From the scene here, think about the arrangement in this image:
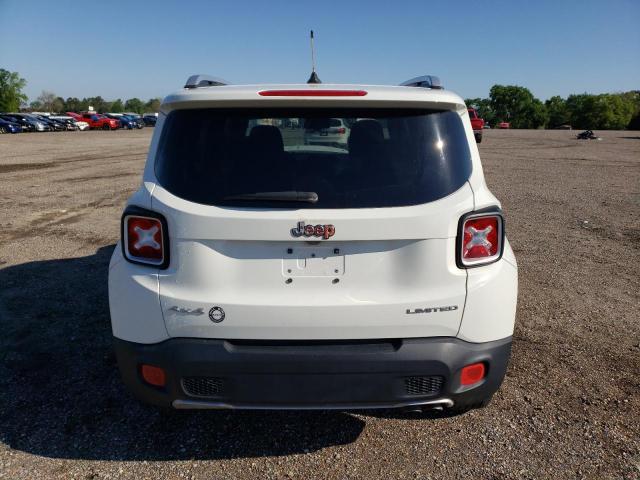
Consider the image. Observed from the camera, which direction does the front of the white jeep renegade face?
facing away from the viewer

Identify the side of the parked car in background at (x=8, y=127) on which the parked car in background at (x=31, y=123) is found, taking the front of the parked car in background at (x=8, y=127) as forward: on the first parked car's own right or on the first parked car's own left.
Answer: on the first parked car's own left

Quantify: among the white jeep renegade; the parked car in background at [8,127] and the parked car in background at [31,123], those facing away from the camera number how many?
1

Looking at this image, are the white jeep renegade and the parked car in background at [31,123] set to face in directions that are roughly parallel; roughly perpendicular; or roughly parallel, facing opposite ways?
roughly perpendicular

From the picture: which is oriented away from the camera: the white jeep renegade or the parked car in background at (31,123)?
the white jeep renegade

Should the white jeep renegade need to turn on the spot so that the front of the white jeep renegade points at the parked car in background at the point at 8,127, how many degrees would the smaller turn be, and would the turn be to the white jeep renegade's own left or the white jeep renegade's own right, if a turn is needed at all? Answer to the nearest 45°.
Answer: approximately 45° to the white jeep renegade's own left

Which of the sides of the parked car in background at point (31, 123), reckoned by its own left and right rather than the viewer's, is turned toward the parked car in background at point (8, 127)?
right

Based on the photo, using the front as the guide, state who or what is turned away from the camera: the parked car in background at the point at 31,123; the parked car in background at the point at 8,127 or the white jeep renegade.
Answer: the white jeep renegade
